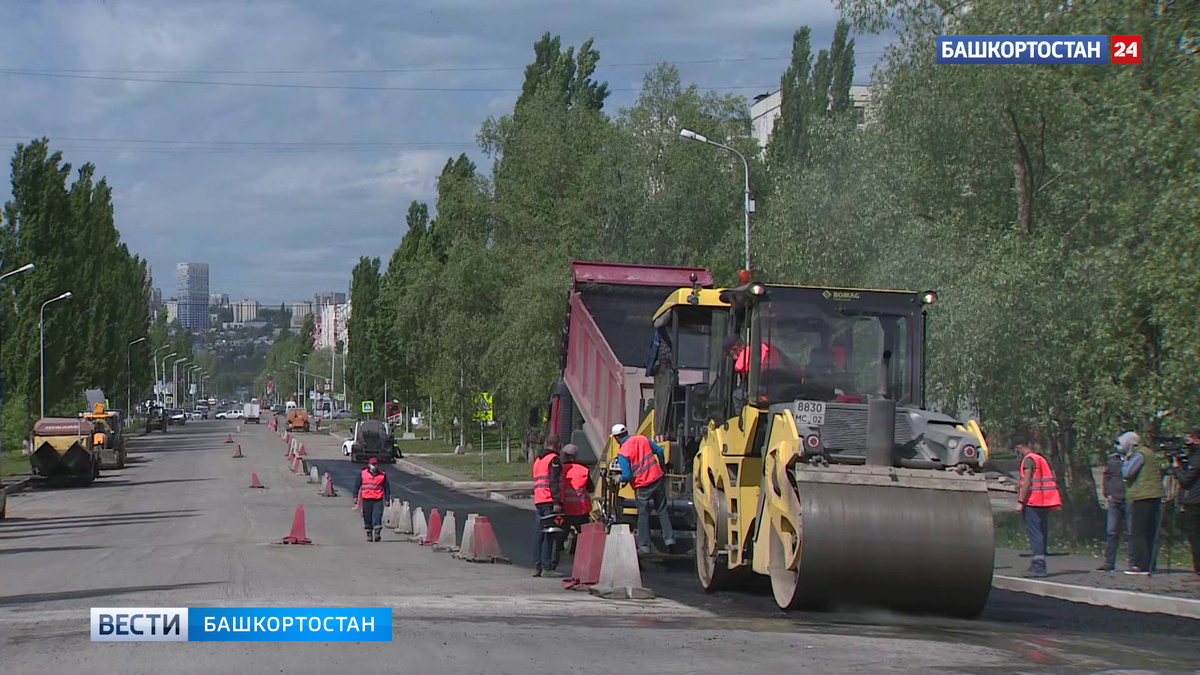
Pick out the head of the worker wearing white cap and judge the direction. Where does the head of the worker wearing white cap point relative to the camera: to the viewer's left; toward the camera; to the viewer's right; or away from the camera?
to the viewer's left

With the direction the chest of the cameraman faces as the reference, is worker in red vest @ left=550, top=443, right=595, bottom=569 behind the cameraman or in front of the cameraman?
in front

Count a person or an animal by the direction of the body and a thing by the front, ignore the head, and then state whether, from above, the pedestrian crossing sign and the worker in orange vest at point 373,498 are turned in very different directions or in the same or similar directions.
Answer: same or similar directions

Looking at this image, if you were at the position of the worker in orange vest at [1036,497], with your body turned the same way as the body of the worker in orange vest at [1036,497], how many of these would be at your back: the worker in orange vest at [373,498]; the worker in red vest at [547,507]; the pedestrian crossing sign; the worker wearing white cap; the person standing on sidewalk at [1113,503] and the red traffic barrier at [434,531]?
1

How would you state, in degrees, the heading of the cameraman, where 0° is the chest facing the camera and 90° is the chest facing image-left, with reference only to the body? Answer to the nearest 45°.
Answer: approximately 90°

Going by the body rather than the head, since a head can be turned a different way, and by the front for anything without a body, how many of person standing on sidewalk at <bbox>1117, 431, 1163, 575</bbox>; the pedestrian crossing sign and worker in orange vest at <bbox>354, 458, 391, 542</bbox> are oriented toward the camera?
2

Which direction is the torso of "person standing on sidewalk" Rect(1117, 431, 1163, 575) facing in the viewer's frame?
to the viewer's left

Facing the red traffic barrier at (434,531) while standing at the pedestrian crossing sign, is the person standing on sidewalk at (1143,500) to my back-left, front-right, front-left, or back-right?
front-left

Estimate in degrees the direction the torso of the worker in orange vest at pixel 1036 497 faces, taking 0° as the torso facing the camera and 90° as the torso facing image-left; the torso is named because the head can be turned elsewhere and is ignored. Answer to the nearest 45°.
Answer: approximately 90°
